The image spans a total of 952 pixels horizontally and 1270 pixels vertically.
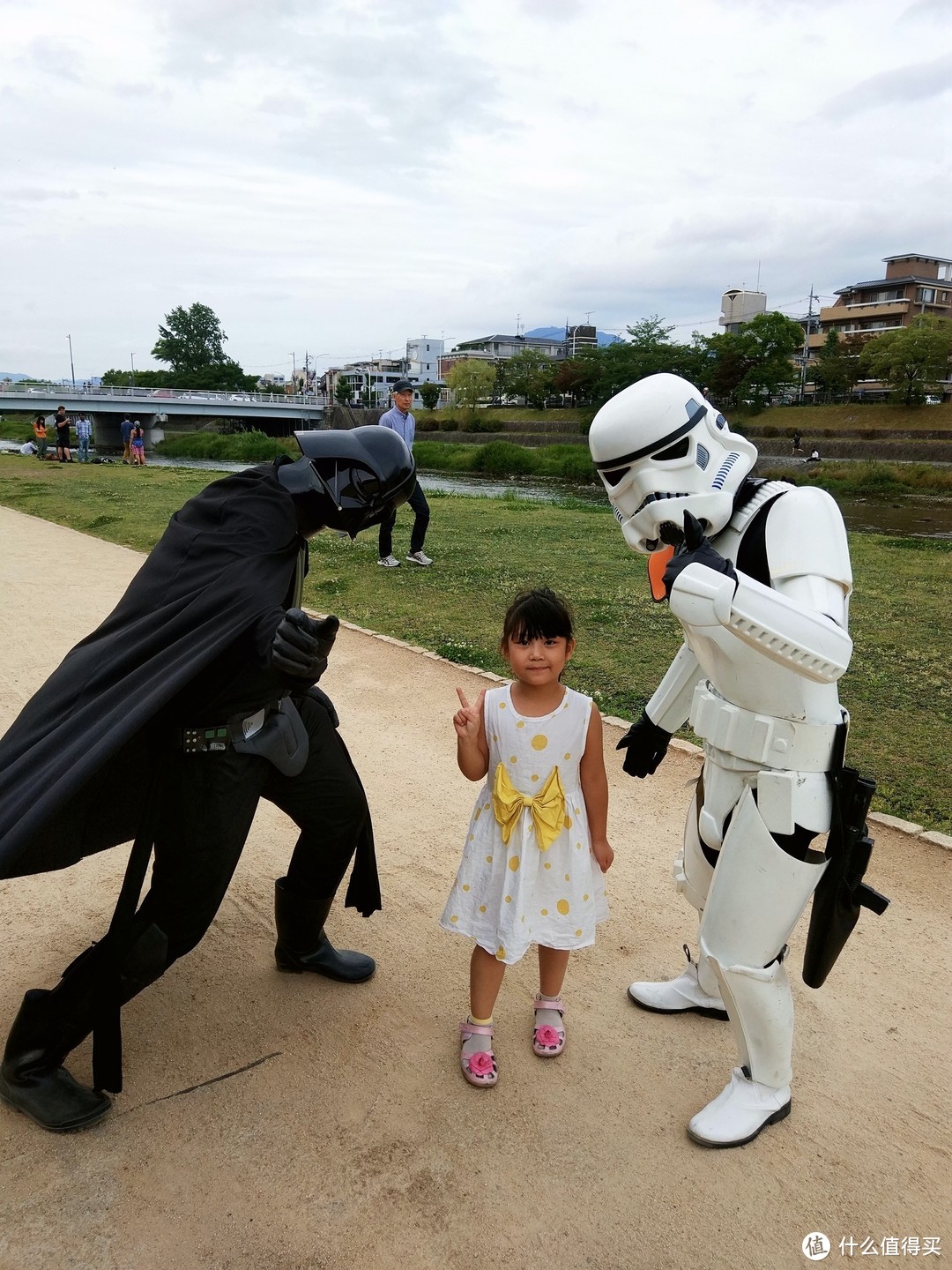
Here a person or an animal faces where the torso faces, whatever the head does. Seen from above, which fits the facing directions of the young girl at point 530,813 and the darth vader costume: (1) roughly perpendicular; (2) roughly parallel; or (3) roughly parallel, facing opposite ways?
roughly perpendicular

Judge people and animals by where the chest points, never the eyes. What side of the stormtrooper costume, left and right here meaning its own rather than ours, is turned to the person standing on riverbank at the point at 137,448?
right

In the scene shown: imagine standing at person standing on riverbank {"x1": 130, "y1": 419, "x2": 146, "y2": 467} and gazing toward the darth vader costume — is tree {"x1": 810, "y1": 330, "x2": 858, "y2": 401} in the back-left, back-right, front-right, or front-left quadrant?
back-left

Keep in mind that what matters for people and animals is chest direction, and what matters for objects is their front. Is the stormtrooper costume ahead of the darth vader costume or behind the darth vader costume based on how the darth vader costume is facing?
ahead

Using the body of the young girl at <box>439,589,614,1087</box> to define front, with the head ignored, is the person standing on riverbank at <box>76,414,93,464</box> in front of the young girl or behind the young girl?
behind

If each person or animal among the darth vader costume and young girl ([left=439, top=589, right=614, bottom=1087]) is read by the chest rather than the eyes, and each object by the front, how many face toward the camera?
1

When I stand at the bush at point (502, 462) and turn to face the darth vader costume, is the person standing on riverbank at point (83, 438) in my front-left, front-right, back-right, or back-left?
front-right

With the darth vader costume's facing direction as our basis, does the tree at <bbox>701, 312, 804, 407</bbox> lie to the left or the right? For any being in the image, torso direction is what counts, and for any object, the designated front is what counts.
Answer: on its left

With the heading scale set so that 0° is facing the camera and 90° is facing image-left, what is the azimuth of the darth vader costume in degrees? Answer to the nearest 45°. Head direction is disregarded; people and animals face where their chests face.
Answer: approximately 270°

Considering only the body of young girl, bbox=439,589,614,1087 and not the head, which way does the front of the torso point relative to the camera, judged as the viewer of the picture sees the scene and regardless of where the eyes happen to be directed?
toward the camera

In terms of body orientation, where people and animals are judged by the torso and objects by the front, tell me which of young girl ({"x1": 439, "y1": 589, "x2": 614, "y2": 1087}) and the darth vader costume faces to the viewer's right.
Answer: the darth vader costume

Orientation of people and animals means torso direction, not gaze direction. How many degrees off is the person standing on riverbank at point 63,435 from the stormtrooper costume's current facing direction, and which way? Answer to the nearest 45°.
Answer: approximately 90° to its right

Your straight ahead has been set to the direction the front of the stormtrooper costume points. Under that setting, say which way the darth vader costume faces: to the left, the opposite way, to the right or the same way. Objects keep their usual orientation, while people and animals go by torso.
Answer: the opposite way

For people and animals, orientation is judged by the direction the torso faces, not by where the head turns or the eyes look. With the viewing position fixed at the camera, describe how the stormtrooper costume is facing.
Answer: facing the viewer and to the left of the viewer
